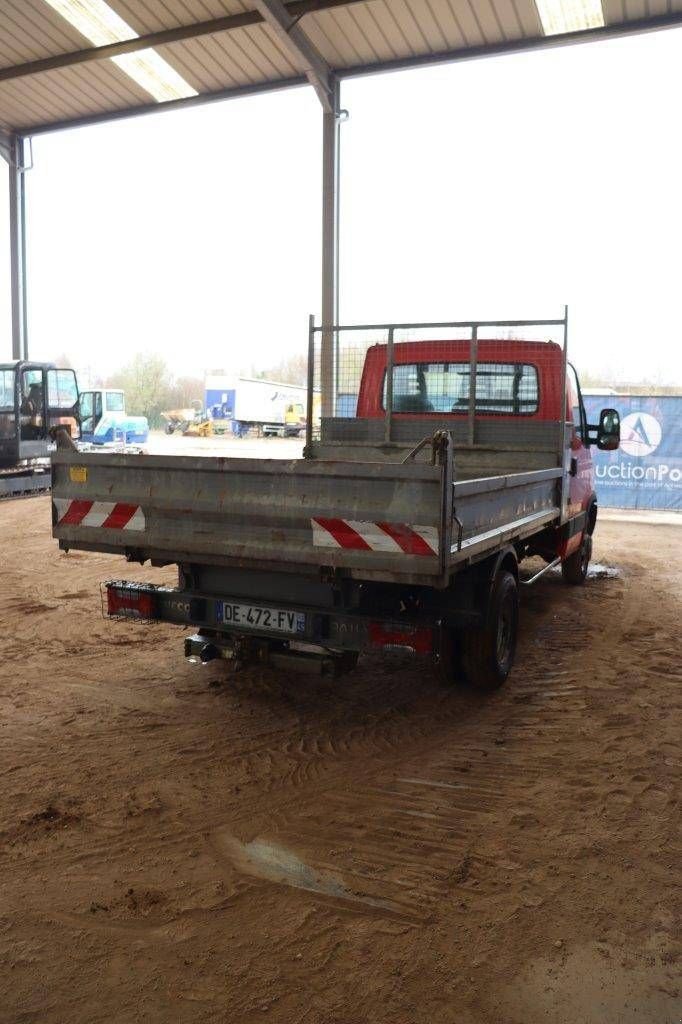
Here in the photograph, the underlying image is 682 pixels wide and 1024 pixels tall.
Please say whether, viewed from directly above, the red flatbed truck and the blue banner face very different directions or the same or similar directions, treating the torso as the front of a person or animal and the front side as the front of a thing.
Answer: very different directions

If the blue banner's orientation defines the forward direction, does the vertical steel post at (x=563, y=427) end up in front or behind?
in front

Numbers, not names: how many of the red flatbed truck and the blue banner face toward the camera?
1

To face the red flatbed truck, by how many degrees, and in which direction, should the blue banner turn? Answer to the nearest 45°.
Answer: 0° — it already faces it

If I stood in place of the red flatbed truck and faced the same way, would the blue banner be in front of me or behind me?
in front

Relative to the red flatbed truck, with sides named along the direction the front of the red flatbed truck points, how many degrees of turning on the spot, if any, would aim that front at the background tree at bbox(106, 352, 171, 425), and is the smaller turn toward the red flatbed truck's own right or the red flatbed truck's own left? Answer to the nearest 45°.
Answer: approximately 45° to the red flatbed truck's own left

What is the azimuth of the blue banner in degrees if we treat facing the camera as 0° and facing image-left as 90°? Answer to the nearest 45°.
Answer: approximately 0°

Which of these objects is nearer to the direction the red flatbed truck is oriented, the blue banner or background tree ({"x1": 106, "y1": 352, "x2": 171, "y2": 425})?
the blue banner

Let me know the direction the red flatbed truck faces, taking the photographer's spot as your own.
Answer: facing away from the viewer and to the right of the viewer

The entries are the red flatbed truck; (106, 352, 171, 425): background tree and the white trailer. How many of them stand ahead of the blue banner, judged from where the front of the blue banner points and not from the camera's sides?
1

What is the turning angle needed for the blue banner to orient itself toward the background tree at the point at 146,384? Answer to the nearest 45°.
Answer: approximately 135° to its right
